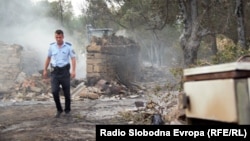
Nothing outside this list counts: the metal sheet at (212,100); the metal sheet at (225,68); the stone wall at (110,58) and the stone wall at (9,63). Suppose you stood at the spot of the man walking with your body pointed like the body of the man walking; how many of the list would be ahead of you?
2

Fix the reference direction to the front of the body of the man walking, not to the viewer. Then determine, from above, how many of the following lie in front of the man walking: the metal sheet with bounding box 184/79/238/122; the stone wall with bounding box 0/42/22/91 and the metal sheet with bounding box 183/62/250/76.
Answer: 2

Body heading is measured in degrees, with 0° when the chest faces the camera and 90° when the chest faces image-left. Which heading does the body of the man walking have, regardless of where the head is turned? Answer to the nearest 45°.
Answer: approximately 0°

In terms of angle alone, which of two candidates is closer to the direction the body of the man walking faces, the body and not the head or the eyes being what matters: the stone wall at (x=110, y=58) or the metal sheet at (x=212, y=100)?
the metal sheet

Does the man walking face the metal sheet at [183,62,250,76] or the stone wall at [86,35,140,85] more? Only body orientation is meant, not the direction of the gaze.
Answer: the metal sheet

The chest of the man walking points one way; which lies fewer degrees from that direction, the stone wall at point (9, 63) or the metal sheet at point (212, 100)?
the metal sheet

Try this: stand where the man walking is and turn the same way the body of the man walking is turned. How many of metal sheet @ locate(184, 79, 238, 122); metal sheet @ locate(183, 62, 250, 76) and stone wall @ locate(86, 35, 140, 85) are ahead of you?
2

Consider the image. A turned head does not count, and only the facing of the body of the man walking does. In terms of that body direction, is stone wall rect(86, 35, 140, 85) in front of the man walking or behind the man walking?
behind

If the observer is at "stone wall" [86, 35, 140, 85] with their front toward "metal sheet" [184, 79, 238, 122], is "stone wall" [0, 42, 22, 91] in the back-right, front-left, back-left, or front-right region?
back-right

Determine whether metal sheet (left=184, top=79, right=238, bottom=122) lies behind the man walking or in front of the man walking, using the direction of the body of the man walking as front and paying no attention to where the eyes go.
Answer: in front

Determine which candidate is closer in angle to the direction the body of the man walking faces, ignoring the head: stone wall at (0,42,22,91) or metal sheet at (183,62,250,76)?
the metal sheet

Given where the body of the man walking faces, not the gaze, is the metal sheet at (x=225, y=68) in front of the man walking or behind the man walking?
in front
